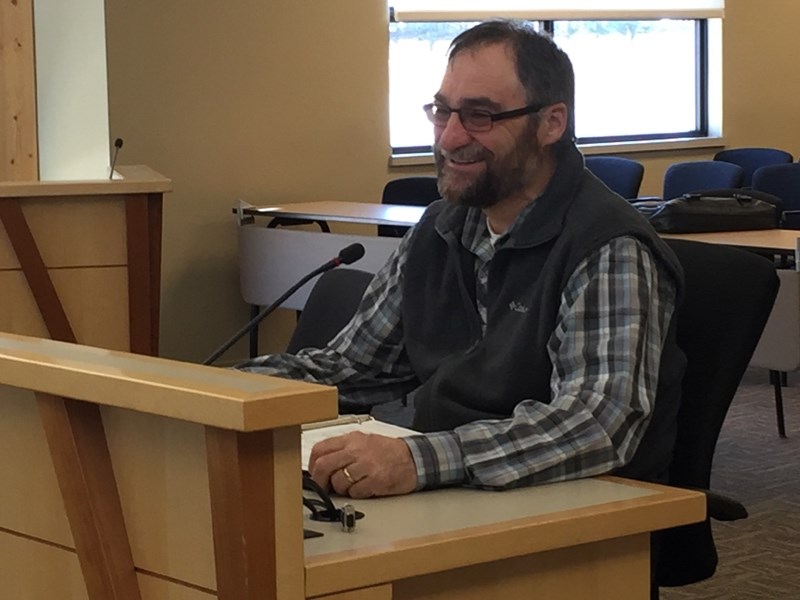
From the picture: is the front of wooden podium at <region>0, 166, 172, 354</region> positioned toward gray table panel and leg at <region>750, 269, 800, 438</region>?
no

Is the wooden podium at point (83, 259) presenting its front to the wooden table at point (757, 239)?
no

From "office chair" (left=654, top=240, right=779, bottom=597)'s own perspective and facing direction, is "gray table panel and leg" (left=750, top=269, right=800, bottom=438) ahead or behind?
behind

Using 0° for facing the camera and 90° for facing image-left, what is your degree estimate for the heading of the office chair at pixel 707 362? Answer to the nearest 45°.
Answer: approximately 45°

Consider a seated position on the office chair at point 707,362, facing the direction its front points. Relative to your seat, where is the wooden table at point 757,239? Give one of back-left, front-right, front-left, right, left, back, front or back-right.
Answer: back-right

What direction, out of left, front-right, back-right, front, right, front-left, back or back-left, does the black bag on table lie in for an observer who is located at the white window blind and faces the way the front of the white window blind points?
front

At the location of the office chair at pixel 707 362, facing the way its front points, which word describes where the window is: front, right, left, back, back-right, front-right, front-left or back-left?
back-right

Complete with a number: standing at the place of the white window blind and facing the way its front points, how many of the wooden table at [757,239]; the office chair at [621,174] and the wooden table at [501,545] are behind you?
0

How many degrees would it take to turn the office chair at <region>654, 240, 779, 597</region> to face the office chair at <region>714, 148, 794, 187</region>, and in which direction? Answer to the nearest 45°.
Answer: approximately 135° to its right

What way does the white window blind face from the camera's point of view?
toward the camera

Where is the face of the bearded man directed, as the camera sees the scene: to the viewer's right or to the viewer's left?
to the viewer's left

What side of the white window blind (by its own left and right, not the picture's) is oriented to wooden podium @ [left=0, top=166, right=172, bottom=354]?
front

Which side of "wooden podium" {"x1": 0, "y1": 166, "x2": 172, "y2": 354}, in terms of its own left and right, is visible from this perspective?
front

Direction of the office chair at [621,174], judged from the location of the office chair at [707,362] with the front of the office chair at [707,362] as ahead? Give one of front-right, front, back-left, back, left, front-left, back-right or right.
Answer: back-right
